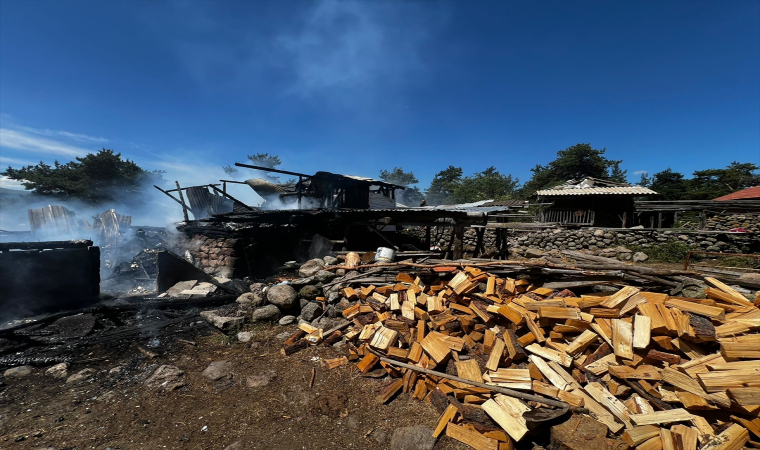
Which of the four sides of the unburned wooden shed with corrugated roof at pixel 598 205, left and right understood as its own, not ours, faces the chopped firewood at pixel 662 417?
front

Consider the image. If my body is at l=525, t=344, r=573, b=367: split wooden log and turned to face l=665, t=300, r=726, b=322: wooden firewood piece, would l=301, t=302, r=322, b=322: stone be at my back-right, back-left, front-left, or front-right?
back-left

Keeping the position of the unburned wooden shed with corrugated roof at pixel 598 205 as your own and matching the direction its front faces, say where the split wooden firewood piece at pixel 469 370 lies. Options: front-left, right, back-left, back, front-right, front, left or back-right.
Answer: front

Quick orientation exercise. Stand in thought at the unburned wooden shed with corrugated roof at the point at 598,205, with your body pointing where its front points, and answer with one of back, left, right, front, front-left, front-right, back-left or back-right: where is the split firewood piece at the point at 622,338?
front

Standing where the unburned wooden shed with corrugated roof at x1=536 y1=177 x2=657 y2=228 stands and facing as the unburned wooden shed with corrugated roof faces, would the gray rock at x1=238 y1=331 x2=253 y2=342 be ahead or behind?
ahead

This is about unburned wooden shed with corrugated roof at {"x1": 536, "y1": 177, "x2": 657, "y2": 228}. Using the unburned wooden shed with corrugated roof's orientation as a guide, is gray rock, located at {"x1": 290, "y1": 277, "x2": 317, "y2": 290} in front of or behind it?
in front

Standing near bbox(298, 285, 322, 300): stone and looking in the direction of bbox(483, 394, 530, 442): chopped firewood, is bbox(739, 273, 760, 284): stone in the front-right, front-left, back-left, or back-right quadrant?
front-left

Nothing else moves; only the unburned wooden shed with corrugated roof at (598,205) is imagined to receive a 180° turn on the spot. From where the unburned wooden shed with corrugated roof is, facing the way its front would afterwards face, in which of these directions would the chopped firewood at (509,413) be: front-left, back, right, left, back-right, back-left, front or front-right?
back

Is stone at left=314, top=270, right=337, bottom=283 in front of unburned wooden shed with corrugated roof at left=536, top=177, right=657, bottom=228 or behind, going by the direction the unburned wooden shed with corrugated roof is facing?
in front

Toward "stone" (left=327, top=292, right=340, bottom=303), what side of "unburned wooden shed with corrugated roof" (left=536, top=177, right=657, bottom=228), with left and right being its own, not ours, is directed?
front

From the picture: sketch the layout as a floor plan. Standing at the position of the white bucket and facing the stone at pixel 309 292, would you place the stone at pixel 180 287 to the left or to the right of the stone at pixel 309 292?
right

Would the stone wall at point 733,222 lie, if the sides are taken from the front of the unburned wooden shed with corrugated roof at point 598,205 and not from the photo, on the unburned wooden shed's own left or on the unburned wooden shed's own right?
on the unburned wooden shed's own left

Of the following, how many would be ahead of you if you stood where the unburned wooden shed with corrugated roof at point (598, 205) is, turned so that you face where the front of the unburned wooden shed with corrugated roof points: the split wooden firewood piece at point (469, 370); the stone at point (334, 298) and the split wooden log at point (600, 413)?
3

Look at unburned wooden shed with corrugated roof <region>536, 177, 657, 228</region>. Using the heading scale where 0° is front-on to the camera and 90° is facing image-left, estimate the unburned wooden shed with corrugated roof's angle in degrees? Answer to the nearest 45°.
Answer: approximately 0°
